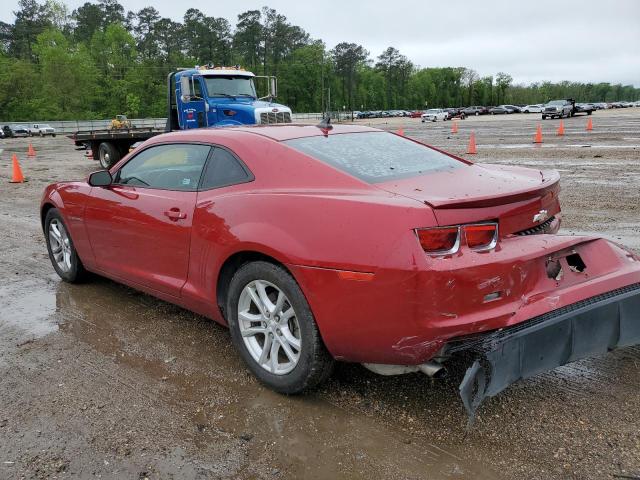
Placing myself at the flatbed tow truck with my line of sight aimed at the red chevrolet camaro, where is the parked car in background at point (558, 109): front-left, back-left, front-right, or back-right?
back-left

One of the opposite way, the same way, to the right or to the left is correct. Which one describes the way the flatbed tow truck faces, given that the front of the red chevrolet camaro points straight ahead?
the opposite way

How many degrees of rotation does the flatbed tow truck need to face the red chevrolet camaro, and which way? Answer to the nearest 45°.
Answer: approximately 45° to its right

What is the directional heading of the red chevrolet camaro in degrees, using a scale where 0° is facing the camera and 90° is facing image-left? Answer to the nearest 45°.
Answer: approximately 135°

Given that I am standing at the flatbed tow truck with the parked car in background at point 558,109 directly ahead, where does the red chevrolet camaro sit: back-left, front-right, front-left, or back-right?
back-right

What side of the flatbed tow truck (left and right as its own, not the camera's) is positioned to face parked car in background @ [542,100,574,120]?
left

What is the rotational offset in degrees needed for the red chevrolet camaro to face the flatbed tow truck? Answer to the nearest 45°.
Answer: approximately 45° to its right

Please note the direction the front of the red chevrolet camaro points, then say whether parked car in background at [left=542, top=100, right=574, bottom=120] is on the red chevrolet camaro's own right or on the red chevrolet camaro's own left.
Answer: on the red chevrolet camaro's own right

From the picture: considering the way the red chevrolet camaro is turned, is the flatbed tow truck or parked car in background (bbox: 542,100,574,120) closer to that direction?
the flatbed tow truck

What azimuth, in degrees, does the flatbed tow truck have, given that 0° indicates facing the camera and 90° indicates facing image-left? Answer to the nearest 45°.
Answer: approximately 315°
